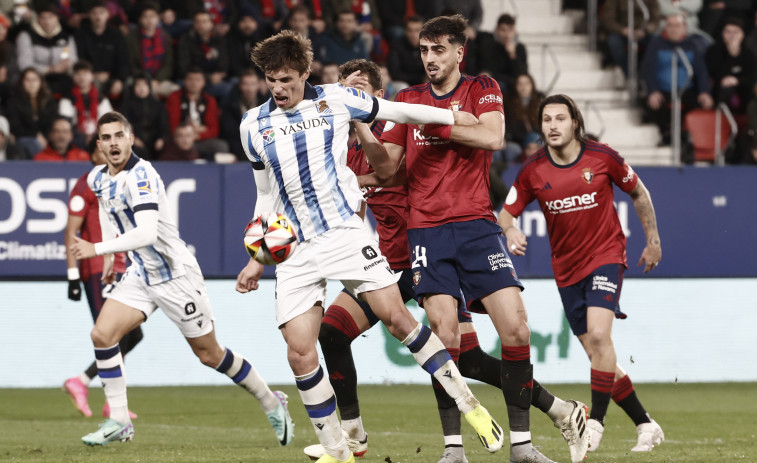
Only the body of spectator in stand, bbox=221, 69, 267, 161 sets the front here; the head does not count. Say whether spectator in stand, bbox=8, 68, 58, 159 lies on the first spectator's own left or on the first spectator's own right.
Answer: on the first spectator's own right

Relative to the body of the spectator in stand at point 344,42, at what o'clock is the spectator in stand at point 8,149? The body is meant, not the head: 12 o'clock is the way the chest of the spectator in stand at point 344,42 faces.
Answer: the spectator in stand at point 8,149 is roughly at 2 o'clock from the spectator in stand at point 344,42.

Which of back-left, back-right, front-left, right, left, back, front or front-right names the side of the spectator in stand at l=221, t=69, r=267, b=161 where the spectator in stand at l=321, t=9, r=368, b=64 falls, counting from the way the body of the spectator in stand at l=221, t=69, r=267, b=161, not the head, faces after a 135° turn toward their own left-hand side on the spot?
front

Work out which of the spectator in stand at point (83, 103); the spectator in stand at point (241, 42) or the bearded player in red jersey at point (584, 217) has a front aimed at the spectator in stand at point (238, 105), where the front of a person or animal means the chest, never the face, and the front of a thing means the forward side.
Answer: the spectator in stand at point (241, 42)

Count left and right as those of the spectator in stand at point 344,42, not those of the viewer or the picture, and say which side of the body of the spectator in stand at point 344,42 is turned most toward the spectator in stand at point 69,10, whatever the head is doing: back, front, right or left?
right

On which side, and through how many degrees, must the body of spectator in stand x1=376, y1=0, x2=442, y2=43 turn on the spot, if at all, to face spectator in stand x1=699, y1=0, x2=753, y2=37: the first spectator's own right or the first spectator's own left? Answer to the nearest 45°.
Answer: approximately 90° to the first spectator's own left

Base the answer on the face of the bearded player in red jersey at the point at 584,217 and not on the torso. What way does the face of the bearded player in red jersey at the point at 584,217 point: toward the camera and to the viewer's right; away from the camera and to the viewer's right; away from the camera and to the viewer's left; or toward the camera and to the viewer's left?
toward the camera and to the viewer's left

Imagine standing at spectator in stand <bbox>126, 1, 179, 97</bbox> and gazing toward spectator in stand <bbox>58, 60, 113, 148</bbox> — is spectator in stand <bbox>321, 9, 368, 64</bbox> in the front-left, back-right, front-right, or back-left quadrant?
back-left

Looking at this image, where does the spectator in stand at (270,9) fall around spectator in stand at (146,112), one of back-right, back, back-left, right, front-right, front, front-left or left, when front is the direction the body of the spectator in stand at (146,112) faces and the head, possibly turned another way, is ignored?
back-left

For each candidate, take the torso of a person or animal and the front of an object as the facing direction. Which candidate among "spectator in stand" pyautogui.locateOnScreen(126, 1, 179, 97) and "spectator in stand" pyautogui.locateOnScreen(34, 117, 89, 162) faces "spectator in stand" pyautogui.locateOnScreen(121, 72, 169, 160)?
"spectator in stand" pyautogui.locateOnScreen(126, 1, 179, 97)

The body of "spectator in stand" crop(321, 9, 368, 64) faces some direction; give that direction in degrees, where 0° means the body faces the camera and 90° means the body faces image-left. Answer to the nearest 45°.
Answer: approximately 0°
